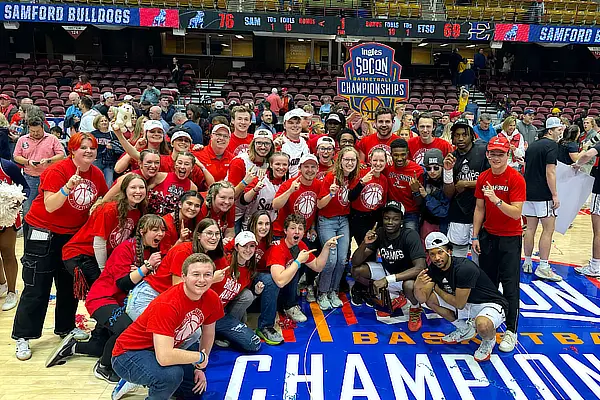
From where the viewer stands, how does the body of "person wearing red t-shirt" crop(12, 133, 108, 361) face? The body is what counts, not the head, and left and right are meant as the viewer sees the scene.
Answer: facing the viewer and to the right of the viewer

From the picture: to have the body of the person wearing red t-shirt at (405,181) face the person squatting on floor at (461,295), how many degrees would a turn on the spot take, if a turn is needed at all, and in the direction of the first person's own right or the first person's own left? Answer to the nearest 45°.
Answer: approximately 45° to the first person's own left

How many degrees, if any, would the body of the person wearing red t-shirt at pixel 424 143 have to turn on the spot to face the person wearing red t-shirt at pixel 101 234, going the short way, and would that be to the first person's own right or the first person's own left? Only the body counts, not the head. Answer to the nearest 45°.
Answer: approximately 45° to the first person's own right

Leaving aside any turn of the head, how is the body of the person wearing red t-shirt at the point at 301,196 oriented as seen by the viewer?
toward the camera

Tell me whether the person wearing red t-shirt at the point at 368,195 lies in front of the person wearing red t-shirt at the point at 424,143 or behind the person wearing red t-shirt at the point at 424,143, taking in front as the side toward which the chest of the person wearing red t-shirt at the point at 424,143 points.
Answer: in front

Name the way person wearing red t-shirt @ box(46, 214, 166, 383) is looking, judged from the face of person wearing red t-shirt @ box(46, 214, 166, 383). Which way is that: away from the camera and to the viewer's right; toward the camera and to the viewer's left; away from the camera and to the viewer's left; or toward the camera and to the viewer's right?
toward the camera and to the viewer's right

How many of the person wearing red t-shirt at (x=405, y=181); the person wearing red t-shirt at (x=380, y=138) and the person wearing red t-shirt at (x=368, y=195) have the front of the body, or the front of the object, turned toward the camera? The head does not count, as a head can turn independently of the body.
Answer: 3

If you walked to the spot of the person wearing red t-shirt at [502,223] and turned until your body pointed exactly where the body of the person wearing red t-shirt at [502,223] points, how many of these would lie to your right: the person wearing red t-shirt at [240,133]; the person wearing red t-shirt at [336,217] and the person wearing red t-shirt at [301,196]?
3

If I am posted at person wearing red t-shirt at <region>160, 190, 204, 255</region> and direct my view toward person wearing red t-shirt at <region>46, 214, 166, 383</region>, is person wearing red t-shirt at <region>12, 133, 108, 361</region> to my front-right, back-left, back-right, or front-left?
front-right

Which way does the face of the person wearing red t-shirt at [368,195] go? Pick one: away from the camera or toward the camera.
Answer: toward the camera

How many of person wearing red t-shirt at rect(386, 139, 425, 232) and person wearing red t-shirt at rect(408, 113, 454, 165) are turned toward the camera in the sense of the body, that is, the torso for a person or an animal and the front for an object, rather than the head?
2

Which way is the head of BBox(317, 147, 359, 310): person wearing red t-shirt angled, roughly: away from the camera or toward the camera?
toward the camera

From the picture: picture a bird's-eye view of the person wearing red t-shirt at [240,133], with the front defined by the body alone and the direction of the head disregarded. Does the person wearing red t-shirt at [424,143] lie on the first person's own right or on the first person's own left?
on the first person's own left

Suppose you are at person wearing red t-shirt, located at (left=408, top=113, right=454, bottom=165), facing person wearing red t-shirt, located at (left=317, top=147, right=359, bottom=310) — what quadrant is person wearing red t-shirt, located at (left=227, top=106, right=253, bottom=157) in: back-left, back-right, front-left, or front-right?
front-right

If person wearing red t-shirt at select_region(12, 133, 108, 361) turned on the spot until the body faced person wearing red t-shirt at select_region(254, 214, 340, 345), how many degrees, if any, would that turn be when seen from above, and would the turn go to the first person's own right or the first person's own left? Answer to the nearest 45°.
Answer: approximately 45° to the first person's own left
